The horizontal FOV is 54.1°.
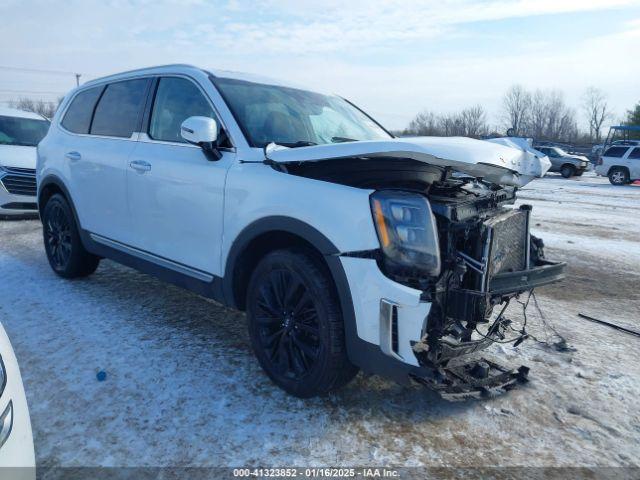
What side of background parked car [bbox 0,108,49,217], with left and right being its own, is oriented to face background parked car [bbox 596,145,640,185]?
left

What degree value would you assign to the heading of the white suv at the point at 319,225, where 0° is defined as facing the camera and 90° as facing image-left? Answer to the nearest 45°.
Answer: approximately 315°

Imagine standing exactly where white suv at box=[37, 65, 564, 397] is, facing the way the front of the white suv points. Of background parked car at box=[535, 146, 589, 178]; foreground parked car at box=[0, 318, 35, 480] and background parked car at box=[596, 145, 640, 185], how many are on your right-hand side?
1

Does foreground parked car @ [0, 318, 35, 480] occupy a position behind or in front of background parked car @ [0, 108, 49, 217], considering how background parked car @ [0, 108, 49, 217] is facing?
in front

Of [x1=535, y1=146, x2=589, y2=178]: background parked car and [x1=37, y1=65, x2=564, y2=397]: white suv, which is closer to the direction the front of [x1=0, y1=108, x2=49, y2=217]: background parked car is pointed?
the white suv

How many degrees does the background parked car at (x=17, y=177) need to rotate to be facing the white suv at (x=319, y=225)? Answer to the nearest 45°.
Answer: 0° — it already faces it

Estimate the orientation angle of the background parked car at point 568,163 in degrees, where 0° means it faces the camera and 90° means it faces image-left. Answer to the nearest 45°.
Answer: approximately 315°
